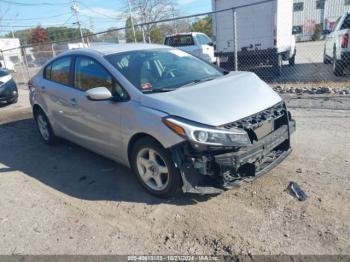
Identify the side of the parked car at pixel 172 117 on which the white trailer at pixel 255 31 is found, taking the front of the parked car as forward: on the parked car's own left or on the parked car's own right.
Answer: on the parked car's own left

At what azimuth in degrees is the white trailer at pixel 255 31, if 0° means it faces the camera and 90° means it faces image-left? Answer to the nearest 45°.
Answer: approximately 225°

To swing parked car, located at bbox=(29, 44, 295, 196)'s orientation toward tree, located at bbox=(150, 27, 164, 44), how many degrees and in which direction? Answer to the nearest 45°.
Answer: approximately 135° to its left

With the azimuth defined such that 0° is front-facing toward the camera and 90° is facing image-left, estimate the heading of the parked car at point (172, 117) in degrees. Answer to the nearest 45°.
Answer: approximately 315°

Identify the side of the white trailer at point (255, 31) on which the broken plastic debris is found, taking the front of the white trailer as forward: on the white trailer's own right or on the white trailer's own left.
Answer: on the white trailer's own right

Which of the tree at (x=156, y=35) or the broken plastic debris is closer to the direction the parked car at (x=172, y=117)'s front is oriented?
the broken plastic debris

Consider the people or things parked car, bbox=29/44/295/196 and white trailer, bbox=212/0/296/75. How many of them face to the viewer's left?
0

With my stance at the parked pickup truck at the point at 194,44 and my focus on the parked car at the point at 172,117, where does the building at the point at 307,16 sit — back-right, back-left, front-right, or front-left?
back-left

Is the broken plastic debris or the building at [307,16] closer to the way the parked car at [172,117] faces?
the broken plastic debris

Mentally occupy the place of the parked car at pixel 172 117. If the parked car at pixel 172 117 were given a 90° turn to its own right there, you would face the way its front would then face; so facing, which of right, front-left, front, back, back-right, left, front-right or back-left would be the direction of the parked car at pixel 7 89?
right

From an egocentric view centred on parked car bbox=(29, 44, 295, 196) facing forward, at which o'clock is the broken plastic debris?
The broken plastic debris is roughly at 11 o'clock from the parked car.

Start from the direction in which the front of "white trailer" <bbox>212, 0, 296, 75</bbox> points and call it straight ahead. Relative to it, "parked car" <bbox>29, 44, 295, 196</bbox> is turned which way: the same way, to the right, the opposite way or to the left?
to the right
